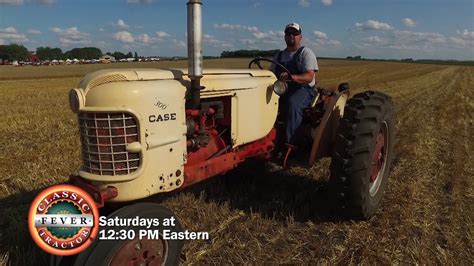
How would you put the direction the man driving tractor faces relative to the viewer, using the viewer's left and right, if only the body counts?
facing the viewer and to the left of the viewer

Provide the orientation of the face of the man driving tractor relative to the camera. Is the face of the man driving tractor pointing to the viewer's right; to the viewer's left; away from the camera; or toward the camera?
toward the camera
